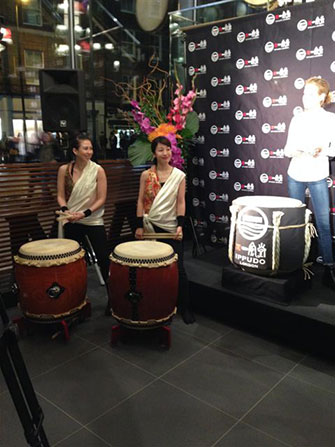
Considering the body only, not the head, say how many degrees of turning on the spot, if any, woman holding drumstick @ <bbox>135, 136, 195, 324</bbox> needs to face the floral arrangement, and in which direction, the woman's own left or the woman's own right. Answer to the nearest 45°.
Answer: approximately 180°

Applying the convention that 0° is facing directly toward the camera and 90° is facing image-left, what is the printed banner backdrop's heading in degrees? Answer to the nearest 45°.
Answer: approximately 45°

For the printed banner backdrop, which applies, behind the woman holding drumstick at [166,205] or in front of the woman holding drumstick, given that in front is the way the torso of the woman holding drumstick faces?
behind

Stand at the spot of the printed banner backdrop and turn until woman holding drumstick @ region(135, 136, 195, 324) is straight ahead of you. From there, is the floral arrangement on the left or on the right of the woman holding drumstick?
right
